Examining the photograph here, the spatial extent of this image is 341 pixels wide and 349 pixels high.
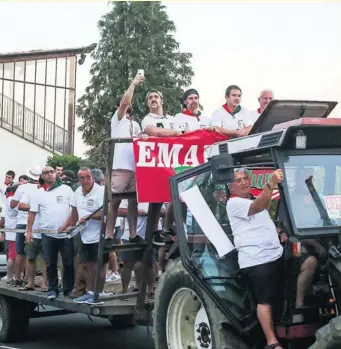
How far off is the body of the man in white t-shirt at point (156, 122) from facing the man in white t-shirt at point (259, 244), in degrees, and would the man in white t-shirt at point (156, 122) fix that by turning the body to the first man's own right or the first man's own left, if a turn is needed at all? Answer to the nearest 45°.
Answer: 0° — they already face them

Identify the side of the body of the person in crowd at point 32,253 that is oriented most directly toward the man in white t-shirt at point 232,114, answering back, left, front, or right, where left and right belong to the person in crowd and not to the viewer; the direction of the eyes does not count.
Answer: left

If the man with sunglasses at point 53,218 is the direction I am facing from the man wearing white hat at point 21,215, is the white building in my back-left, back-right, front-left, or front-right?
back-left

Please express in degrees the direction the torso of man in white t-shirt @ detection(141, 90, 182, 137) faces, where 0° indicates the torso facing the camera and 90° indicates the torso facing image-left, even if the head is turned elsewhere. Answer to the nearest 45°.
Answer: approximately 0°

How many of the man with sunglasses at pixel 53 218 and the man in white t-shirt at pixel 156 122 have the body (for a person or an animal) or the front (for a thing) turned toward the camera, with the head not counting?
2

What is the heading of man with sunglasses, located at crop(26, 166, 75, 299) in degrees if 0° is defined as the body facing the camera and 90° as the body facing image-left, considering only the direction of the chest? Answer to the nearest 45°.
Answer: approximately 0°

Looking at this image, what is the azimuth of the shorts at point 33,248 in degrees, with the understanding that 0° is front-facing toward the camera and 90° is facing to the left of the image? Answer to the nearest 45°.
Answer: approximately 45°

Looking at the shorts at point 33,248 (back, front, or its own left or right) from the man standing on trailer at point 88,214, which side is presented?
left
